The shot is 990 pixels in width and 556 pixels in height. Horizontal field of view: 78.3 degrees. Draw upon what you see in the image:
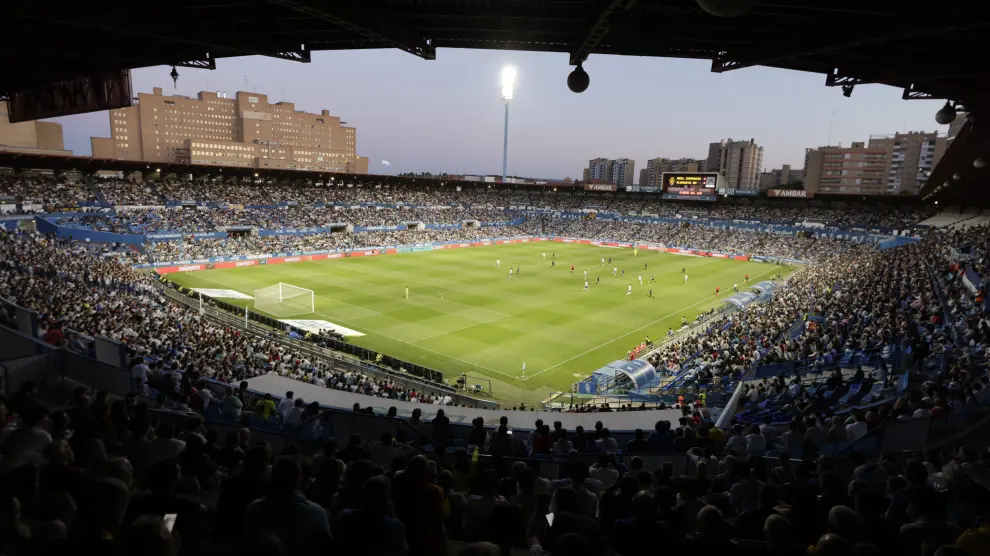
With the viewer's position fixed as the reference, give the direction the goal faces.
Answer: facing away from the viewer and to the right of the viewer

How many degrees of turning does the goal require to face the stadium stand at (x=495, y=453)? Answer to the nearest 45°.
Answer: approximately 135° to its right
